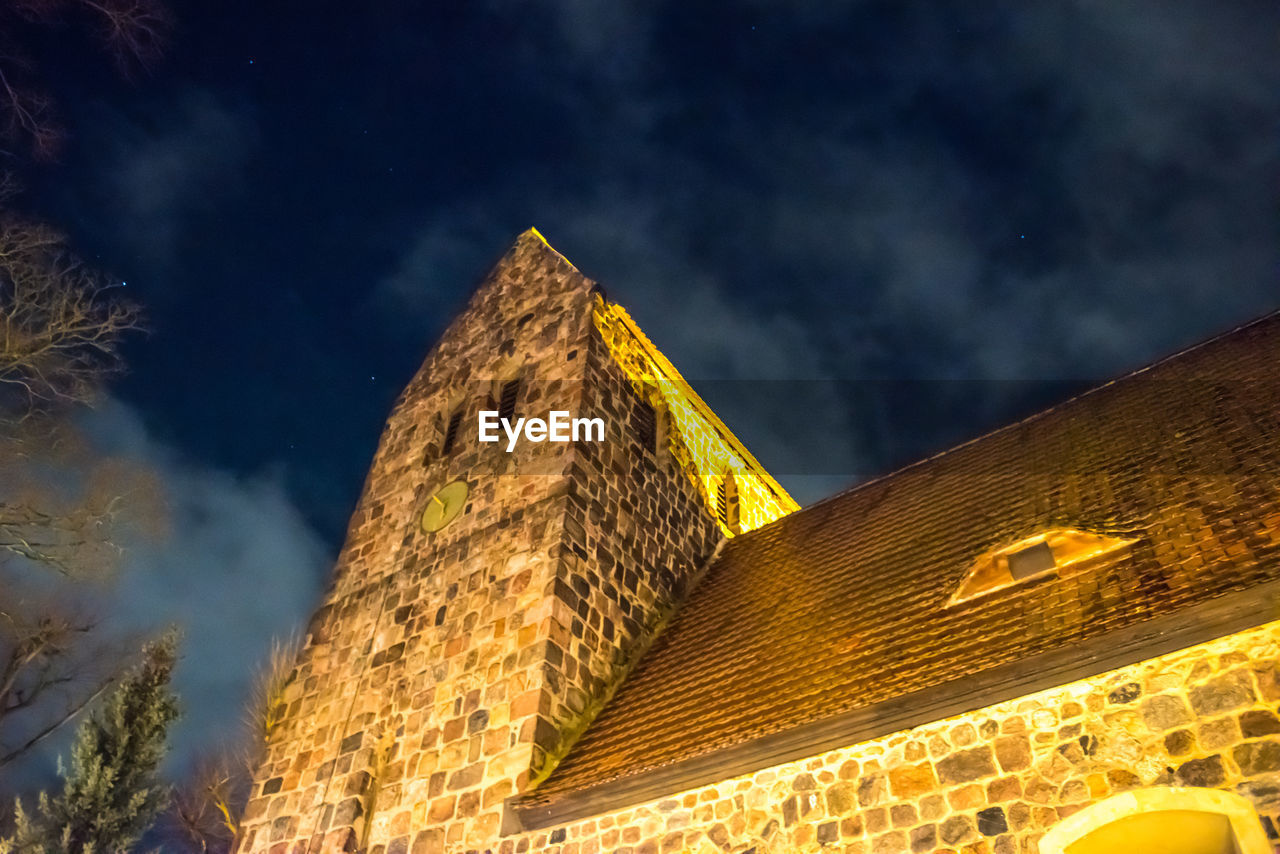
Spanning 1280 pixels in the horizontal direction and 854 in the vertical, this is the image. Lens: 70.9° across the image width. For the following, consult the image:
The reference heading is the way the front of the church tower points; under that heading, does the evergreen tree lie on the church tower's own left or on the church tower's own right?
on the church tower's own right

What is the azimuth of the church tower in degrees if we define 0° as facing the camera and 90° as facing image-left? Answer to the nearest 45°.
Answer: approximately 45°
